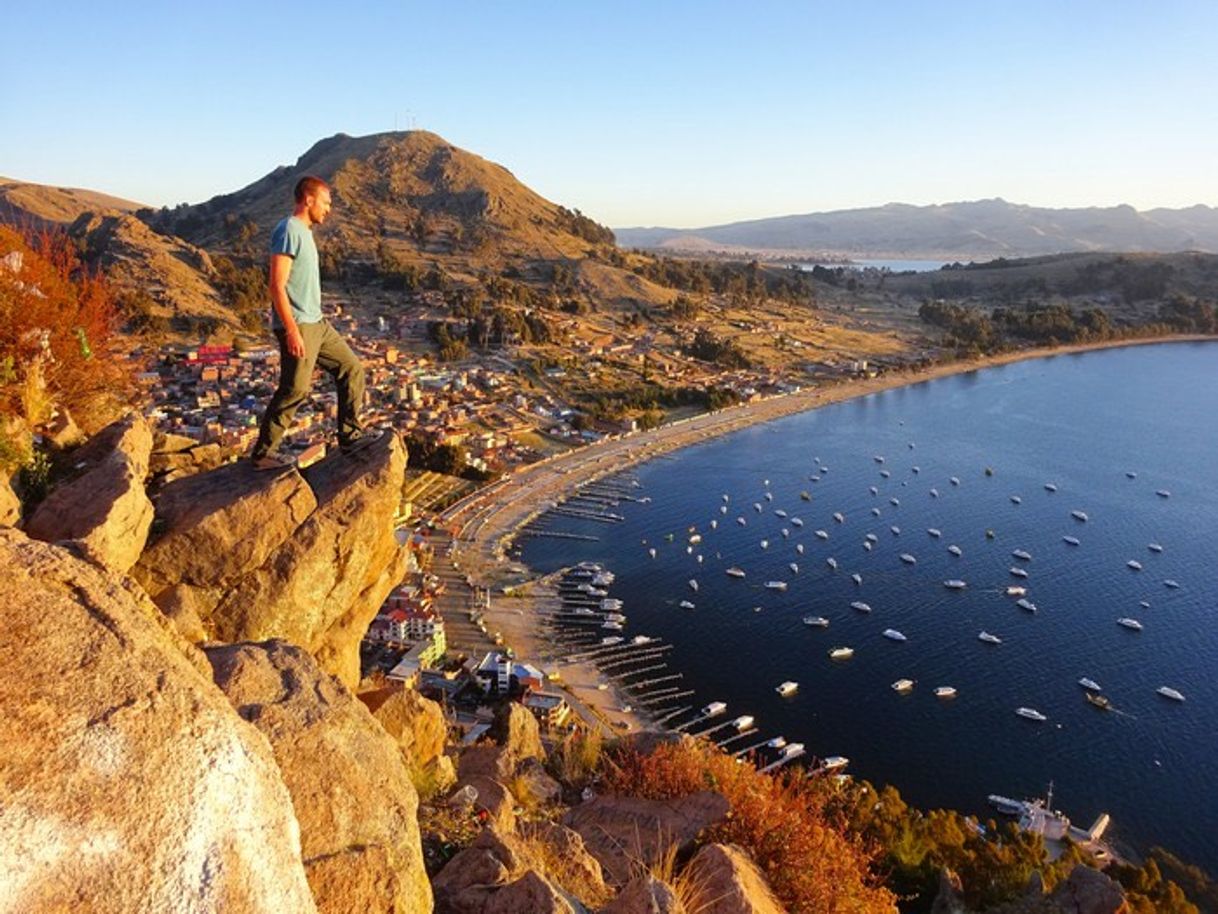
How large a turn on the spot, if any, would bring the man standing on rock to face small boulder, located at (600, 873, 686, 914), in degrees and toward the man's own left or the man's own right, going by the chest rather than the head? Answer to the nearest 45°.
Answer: approximately 45° to the man's own right

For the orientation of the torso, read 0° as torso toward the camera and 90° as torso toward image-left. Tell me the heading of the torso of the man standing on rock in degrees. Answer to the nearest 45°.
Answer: approximately 270°

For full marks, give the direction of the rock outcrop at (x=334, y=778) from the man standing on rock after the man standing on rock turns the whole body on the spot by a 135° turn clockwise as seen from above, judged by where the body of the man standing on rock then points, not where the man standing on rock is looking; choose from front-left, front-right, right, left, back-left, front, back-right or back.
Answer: front-left

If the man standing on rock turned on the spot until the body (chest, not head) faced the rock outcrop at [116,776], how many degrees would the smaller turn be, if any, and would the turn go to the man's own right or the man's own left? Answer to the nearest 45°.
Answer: approximately 90° to the man's own right

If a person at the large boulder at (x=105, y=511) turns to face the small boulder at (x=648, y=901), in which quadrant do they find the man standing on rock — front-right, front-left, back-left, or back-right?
front-left

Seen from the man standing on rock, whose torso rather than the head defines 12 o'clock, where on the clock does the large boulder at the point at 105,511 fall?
The large boulder is roughly at 6 o'clock from the man standing on rock.

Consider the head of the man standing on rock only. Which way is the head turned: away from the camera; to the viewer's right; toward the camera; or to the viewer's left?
to the viewer's right
